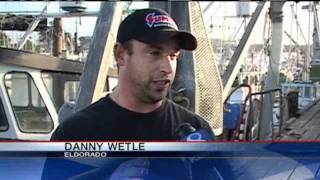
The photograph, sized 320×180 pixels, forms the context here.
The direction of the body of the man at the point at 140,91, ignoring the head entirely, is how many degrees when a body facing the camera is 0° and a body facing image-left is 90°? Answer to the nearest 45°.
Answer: approximately 315°

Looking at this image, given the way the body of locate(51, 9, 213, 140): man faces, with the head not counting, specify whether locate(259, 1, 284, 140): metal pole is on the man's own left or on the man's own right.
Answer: on the man's own left
